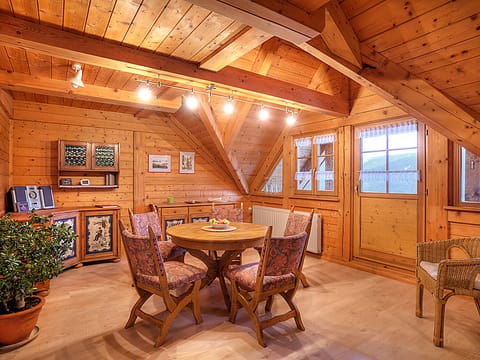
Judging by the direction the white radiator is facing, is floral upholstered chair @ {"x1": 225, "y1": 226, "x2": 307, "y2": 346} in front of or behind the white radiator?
in front

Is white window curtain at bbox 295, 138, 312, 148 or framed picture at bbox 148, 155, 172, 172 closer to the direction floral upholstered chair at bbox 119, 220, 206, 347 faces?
the white window curtain

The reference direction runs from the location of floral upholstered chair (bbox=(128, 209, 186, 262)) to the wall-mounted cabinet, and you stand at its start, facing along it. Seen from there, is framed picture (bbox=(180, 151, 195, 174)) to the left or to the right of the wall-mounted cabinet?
right

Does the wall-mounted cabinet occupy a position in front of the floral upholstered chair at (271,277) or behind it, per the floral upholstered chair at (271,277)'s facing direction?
in front

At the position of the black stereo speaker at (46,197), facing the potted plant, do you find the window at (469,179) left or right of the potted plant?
left

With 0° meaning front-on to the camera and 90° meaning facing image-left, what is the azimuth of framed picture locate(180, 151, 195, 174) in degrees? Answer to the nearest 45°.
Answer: approximately 0°

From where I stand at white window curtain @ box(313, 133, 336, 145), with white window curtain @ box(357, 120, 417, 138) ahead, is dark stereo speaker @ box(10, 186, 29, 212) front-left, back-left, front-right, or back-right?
back-right

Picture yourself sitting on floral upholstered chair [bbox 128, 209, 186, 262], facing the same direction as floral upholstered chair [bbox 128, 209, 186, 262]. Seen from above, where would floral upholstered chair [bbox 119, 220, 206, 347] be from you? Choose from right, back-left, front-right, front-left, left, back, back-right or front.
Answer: front-right

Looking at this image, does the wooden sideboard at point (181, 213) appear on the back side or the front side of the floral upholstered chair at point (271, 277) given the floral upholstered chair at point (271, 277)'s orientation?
on the front side

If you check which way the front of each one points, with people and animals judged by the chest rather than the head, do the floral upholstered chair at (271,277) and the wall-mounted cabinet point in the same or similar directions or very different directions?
very different directions

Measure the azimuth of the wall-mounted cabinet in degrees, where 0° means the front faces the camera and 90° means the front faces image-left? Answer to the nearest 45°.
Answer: approximately 0°

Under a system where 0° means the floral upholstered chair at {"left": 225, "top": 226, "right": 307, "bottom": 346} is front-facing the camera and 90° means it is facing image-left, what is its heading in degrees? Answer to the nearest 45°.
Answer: approximately 135°

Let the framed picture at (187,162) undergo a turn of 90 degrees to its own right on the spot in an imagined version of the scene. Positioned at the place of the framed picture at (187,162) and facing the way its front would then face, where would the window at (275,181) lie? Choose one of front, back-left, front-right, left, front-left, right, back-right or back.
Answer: back
